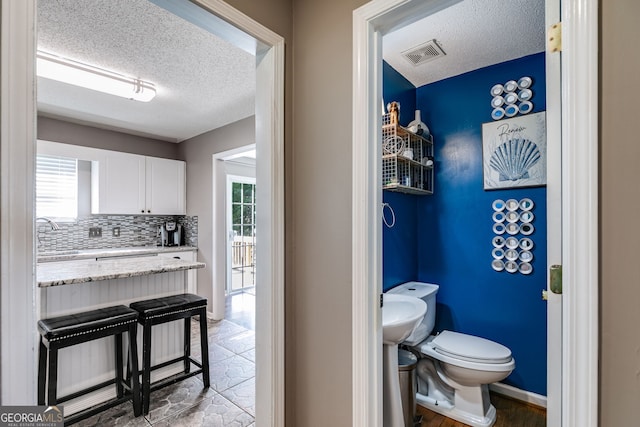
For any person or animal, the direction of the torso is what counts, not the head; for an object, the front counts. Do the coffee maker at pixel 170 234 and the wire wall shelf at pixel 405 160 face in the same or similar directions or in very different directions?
same or similar directions

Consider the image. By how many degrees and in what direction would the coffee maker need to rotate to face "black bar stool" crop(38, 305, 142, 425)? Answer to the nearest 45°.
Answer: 0° — it already faces it

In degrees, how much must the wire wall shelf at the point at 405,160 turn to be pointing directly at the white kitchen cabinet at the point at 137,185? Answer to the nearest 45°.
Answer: approximately 135° to its right

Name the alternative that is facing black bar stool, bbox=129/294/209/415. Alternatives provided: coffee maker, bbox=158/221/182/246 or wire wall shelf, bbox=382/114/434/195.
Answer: the coffee maker

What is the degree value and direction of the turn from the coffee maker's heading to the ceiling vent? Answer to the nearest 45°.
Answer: approximately 45° to its left

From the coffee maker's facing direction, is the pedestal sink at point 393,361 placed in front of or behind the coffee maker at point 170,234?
in front

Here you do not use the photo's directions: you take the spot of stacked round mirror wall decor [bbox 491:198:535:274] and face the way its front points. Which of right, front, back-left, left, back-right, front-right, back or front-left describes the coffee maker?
right

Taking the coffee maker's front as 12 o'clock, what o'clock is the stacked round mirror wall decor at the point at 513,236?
The stacked round mirror wall decor is roughly at 11 o'clock from the coffee maker.

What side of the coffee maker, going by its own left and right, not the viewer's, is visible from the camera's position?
front

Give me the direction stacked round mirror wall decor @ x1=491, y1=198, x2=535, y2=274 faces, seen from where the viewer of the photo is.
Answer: facing the viewer

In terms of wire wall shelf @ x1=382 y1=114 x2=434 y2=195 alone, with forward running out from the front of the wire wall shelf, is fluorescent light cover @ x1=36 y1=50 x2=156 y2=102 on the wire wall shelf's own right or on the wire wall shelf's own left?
on the wire wall shelf's own right

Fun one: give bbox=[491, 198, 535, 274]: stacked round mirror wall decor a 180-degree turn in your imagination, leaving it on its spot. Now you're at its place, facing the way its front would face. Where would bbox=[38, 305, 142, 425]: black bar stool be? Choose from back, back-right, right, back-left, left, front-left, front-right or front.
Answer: back-left

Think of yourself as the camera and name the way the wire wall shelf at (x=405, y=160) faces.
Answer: facing the viewer and to the right of the viewer

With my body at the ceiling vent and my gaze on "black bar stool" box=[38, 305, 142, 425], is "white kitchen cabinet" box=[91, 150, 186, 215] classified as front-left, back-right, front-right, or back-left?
front-right

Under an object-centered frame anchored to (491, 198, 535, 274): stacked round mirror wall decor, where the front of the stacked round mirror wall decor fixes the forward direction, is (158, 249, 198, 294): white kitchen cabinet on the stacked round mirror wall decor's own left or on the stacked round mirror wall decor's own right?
on the stacked round mirror wall decor's own right
